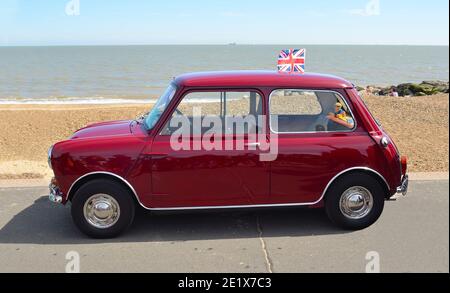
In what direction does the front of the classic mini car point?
to the viewer's left
